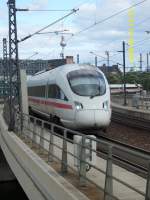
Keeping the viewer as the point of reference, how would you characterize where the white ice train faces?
facing the viewer and to the right of the viewer

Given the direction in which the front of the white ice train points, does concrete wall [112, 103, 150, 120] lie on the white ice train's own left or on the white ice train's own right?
on the white ice train's own left

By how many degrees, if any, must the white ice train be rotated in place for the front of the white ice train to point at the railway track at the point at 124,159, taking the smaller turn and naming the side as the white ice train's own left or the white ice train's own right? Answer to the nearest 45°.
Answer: approximately 45° to the white ice train's own right

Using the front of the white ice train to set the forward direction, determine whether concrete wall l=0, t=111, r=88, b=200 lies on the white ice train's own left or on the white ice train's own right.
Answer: on the white ice train's own right
